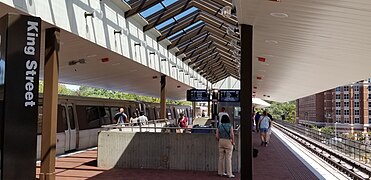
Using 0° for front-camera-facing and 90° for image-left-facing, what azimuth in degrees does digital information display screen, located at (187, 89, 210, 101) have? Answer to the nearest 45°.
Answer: approximately 0°

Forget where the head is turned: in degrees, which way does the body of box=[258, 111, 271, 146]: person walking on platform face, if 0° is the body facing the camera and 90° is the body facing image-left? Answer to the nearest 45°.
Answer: approximately 180°

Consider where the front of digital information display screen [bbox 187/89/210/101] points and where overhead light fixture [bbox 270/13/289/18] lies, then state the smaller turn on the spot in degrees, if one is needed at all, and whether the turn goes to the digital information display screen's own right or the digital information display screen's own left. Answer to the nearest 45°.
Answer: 0° — it already faces it

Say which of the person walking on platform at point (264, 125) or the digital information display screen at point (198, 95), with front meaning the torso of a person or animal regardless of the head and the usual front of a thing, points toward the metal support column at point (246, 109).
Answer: the digital information display screen

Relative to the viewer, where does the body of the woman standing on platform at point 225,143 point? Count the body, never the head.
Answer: away from the camera

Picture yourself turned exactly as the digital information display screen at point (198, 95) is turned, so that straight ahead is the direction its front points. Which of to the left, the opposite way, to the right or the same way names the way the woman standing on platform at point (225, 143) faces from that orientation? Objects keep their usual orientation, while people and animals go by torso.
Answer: the opposite way

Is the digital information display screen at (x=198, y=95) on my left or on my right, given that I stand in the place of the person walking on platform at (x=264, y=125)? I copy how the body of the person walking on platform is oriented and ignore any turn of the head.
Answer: on my left

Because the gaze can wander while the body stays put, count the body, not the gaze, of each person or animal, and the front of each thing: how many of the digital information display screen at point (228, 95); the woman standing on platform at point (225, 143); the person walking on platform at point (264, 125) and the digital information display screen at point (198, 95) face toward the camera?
2

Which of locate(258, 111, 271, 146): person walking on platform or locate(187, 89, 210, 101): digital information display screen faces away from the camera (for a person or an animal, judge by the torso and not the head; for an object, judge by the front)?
the person walking on platform

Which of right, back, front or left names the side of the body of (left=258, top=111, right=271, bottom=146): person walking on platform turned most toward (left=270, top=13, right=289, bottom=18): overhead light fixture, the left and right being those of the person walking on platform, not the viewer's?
back

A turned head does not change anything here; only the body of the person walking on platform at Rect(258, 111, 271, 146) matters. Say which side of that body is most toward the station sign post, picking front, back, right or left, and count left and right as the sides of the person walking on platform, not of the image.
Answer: back

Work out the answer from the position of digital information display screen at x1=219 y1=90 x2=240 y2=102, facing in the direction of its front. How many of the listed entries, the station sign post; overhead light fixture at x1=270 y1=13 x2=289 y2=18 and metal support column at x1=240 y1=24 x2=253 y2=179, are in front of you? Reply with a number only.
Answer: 3
